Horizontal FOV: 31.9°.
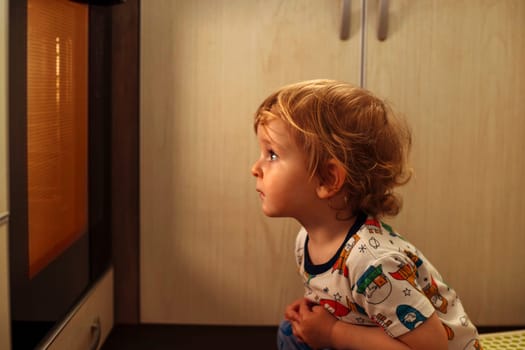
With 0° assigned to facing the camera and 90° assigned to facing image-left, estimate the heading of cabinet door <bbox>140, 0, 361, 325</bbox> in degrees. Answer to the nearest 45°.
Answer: approximately 0°

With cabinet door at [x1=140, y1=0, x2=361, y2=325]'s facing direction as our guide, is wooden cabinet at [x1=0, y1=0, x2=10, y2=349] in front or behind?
in front

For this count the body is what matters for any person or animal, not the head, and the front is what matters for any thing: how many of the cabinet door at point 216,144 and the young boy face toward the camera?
1

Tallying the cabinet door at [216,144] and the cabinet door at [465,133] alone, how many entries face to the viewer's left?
0

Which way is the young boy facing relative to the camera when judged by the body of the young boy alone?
to the viewer's left

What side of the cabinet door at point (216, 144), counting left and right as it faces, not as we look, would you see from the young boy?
front

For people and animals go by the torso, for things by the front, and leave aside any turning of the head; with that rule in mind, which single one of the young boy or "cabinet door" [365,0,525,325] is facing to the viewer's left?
the young boy

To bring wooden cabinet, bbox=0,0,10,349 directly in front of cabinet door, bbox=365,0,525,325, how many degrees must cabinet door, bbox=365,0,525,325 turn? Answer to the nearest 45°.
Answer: approximately 45° to its right
